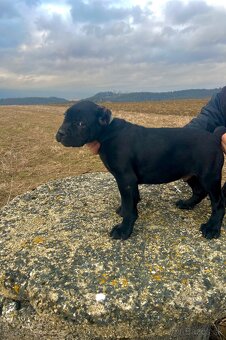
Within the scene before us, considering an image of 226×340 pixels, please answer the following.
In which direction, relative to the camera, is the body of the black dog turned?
to the viewer's left
